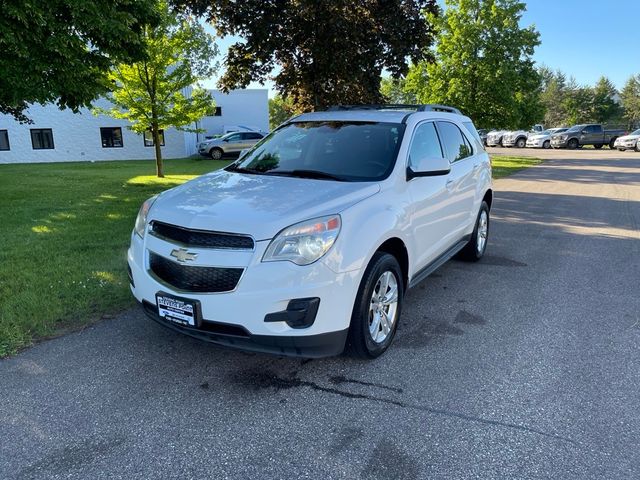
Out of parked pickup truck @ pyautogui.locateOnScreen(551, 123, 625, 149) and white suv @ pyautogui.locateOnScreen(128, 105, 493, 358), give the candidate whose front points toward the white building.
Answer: the parked pickup truck

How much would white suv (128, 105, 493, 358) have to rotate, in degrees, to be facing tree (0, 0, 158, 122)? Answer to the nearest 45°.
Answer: approximately 90° to its right

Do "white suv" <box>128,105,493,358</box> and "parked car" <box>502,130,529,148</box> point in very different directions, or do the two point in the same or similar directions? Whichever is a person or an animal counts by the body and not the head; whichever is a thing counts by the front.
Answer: same or similar directions

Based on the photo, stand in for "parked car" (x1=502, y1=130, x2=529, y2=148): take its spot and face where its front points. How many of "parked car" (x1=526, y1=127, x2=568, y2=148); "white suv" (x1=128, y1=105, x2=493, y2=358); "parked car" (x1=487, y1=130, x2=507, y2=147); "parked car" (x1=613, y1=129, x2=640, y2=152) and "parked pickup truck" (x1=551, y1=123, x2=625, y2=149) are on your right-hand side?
1

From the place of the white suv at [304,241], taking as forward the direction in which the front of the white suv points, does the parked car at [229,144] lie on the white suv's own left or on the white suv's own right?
on the white suv's own right

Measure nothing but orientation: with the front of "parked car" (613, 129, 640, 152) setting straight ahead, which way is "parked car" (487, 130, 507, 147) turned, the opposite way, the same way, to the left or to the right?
the same way

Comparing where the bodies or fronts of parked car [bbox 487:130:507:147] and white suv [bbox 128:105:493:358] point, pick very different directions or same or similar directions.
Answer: same or similar directions

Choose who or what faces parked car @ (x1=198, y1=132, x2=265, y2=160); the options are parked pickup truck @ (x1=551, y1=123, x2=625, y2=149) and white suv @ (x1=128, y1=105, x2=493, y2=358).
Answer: parked pickup truck @ (x1=551, y1=123, x2=625, y2=149)

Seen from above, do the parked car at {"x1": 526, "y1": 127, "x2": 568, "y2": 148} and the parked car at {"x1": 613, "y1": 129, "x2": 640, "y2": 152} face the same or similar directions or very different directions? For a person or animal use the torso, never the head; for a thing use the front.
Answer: same or similar directions

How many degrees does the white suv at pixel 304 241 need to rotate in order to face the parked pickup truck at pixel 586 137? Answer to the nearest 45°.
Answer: approximately 180°

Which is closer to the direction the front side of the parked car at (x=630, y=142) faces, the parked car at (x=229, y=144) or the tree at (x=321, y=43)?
the parked car

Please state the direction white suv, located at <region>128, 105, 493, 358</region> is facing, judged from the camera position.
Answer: facing the viewer and to the left of the viewer

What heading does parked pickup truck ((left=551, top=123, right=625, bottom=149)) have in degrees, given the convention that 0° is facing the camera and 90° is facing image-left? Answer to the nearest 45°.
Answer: approximately 45°

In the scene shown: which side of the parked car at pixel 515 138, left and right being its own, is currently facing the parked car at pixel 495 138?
right

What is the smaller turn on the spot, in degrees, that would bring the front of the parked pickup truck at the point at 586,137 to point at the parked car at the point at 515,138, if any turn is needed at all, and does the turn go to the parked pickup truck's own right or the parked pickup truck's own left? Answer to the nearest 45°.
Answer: approximately 45° to the parked pickup truck's own right

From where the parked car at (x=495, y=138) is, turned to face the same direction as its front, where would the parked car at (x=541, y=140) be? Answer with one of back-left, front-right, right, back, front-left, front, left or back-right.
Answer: left

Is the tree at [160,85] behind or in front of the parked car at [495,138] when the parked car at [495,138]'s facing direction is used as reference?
in front

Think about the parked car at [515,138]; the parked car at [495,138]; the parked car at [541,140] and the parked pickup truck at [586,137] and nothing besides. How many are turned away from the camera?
0

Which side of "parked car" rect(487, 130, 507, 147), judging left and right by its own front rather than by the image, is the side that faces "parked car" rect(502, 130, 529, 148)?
left
